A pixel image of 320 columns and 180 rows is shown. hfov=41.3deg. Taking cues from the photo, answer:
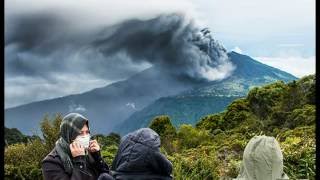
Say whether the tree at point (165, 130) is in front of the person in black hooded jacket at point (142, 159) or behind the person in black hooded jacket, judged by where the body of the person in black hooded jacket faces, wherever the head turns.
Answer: in front

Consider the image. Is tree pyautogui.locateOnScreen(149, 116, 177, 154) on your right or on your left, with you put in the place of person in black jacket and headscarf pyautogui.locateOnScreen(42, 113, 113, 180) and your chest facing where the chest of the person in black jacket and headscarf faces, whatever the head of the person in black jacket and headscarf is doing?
on your left

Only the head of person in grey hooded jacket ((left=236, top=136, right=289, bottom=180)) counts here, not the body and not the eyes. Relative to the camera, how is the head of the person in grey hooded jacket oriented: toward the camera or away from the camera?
away from the camera

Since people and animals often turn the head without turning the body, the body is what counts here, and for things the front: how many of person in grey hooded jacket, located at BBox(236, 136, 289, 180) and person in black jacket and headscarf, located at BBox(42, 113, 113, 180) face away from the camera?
1

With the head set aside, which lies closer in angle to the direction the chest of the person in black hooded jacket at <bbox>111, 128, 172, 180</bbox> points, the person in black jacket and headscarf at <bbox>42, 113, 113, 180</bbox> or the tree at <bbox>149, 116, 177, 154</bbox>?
the tree

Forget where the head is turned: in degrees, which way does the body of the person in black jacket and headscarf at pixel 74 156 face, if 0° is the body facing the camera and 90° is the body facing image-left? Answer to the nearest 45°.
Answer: approximately 315°

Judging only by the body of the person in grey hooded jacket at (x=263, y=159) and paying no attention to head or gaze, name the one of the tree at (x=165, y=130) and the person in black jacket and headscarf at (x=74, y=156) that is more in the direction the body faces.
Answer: the tree

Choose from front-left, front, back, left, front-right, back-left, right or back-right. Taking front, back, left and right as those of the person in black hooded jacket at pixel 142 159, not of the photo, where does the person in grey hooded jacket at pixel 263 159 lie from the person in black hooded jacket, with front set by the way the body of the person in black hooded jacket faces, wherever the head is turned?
front-right

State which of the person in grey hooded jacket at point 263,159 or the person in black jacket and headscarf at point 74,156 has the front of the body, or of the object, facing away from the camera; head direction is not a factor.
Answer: the person in grey hooded jacket

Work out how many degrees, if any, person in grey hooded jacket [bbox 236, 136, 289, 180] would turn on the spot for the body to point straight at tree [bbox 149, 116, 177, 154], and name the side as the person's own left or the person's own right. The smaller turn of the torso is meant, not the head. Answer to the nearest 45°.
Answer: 0° — they already face it

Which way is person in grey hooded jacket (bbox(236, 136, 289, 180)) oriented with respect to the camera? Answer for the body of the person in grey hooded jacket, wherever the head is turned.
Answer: away from the camera

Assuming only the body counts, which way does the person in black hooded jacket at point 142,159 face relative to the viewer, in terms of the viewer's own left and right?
facing away from the viewer and to the right of the viewer
